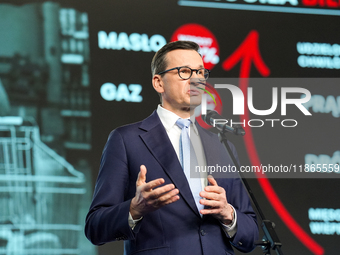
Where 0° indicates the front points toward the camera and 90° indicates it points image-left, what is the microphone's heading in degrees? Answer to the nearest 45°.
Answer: approximately 90°

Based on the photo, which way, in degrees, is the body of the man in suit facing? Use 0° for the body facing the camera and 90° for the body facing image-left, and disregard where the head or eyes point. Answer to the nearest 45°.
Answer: approximately 315°
